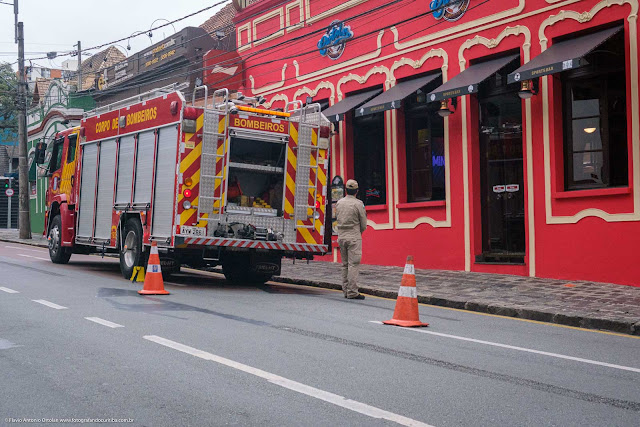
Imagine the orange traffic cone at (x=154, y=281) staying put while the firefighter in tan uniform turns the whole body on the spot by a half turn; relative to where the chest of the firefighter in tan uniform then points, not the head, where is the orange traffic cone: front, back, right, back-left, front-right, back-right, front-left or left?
front-right

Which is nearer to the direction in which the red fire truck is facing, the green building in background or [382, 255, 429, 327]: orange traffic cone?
the green building in background

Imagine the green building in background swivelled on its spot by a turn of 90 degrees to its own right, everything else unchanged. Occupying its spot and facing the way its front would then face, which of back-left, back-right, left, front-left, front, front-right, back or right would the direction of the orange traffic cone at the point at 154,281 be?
back-left

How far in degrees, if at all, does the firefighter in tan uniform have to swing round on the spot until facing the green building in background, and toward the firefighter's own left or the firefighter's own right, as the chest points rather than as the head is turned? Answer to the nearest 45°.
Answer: approximately 90° to the firefighter's own left

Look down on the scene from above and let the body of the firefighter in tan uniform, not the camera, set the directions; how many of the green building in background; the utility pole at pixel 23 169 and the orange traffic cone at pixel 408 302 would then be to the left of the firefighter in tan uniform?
2

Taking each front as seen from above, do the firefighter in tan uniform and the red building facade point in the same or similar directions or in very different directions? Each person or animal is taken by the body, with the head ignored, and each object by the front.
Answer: very different directions

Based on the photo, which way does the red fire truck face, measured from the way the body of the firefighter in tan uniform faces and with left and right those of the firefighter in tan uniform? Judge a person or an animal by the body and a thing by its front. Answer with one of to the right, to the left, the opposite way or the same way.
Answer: to the left

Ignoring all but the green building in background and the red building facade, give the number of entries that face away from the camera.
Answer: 0

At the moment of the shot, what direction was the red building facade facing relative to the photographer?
facing the viewer and to the left of the viewer

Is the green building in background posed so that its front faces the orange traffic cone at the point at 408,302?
no

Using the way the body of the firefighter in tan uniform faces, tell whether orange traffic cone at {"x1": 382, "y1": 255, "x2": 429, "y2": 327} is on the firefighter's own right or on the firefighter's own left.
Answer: on the firefighter's own right

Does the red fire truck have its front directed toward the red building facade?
no

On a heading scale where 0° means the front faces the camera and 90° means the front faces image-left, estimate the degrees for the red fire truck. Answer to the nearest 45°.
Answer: approximately 135°

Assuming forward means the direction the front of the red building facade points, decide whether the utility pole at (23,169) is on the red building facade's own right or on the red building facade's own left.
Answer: on the red building facade's own right

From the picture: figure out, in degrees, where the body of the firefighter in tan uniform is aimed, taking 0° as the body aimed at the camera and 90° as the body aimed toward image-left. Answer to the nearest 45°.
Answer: approximately 225°

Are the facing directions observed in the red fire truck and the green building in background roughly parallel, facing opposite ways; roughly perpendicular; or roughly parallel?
roughly perpendicular
